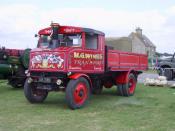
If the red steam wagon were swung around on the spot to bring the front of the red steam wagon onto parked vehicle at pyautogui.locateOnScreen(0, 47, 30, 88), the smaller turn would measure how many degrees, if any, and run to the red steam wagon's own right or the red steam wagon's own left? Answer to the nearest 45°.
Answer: approximately 90° to the red steam wagon's own right

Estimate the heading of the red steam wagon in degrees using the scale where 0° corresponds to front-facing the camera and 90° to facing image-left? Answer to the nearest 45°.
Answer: approximately 45°

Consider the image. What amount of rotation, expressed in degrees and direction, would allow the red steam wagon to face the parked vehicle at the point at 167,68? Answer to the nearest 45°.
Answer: approximately 180°
